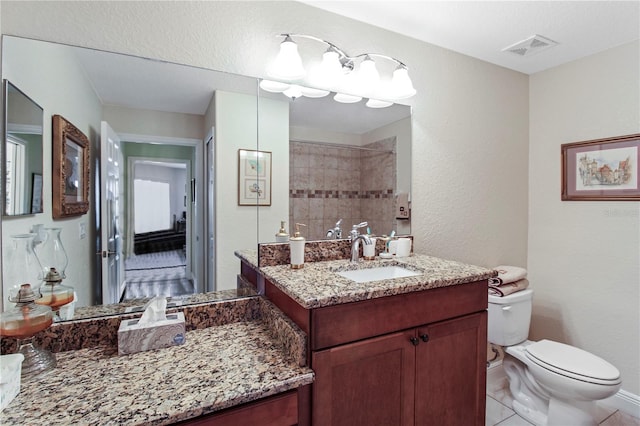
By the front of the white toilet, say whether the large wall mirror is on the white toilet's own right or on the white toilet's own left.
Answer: on the white toilet's own right

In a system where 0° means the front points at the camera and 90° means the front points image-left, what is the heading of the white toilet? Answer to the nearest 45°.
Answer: approximately 315°

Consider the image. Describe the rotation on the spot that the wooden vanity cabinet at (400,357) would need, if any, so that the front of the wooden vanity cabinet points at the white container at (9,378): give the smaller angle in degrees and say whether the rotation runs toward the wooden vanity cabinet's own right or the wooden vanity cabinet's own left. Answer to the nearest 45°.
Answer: approximately 90° to the wooden vanity cabinet's own right

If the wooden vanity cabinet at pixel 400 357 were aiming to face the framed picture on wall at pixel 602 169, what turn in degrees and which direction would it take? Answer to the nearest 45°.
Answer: approximately 90° to its left

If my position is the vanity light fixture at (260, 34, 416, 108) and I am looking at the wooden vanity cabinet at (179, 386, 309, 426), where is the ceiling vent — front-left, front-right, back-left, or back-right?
back-left

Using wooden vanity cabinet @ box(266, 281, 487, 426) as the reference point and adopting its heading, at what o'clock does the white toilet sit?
The white toilet is roughly at 9 o'clock from the wooden vanity cabinet.

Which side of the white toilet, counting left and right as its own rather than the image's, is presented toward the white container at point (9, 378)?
right

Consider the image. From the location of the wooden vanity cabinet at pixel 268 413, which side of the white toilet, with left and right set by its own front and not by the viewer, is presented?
right

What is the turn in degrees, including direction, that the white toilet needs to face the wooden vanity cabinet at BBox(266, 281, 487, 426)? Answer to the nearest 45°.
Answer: approximately 90° to its right

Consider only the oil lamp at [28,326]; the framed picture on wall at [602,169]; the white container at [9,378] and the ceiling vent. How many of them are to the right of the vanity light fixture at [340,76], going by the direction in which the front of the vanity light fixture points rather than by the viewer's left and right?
2
